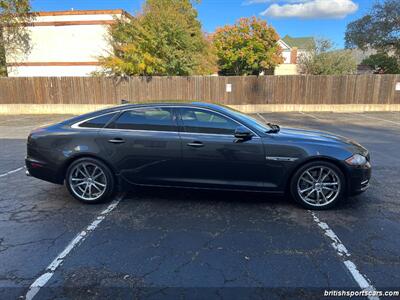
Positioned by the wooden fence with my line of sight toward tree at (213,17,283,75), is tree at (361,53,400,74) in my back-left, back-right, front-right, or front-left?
front-right

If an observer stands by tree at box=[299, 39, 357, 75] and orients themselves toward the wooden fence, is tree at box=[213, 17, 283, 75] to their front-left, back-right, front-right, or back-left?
front-right

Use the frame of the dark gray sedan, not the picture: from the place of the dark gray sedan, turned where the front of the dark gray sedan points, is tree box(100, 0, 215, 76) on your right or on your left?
on your left

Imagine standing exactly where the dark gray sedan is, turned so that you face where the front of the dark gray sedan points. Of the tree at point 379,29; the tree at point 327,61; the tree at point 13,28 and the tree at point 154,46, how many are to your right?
0

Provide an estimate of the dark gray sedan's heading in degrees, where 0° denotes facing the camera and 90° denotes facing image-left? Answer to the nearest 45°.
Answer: approximately 270°

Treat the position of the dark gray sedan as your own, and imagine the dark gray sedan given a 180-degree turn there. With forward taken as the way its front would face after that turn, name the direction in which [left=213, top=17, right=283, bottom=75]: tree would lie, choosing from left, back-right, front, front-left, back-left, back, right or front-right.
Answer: right

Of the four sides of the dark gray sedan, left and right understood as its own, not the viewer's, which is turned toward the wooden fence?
left

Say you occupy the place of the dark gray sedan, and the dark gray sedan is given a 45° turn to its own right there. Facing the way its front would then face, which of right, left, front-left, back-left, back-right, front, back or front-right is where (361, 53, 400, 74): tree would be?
left

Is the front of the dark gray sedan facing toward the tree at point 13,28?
no

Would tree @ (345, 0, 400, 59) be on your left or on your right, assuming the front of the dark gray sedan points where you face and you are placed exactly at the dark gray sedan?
on your left
